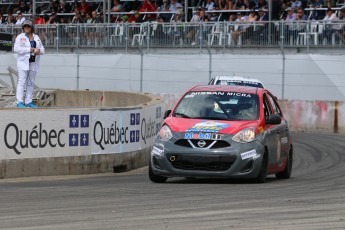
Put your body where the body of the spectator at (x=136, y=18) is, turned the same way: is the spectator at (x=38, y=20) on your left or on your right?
on your right

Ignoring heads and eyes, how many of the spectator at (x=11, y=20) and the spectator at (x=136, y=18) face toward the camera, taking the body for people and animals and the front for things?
2

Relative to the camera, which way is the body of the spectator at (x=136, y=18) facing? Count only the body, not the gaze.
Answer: toward the camera

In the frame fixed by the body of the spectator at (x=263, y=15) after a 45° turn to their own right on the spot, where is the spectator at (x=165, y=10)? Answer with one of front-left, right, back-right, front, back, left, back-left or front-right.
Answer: front-right

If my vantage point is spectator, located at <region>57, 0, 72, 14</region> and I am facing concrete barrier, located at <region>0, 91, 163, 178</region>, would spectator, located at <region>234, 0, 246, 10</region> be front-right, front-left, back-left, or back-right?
front-left

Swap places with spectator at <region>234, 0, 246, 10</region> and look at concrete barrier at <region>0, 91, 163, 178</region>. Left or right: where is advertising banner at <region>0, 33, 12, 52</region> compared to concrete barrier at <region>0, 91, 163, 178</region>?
right

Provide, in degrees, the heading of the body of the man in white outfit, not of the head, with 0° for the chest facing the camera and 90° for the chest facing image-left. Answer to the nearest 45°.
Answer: approximately 315°

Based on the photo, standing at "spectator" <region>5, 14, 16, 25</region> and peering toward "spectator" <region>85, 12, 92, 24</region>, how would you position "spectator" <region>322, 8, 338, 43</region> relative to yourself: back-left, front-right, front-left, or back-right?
front-right

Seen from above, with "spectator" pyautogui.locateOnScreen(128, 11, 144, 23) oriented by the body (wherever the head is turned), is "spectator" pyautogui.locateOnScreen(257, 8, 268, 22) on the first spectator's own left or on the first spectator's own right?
on the first spectator's own left

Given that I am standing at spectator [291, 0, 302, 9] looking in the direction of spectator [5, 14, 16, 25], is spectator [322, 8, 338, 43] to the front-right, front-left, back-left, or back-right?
back-left
